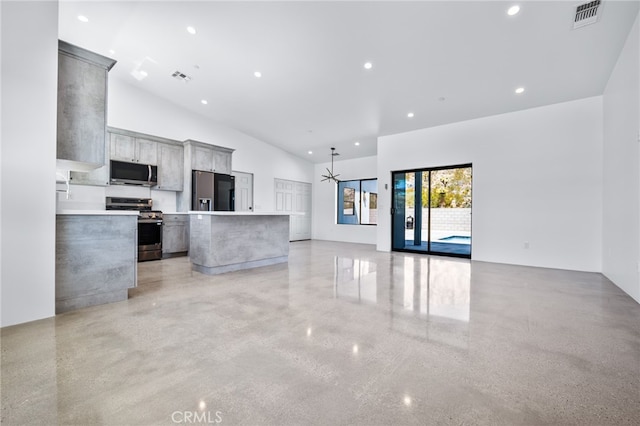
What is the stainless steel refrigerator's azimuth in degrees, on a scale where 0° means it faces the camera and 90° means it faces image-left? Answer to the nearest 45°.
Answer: approximately 315°

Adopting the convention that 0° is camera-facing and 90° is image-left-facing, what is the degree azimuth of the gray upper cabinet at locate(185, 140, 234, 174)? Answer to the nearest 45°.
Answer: approximately 315°

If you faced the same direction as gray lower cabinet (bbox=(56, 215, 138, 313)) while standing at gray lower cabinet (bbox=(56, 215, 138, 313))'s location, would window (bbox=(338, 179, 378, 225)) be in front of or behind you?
in front

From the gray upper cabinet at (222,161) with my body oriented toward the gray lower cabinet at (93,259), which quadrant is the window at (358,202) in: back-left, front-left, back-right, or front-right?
back-left

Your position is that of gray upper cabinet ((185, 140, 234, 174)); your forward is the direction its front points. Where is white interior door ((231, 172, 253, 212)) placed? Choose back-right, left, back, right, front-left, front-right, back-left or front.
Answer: left
